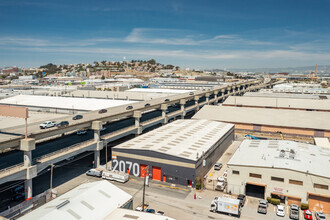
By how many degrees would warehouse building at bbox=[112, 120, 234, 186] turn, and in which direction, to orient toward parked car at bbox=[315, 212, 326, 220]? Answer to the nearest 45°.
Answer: approximately 90° to its left

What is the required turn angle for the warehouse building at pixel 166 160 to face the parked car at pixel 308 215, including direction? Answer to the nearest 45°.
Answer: approximately 90° to its left

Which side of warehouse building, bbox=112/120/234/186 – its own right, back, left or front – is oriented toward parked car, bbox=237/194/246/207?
left

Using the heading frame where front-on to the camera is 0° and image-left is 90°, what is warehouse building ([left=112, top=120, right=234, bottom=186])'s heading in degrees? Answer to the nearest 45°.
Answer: approximately 45°

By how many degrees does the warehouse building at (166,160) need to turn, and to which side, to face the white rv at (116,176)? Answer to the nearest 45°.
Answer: approximately 45° to its right
